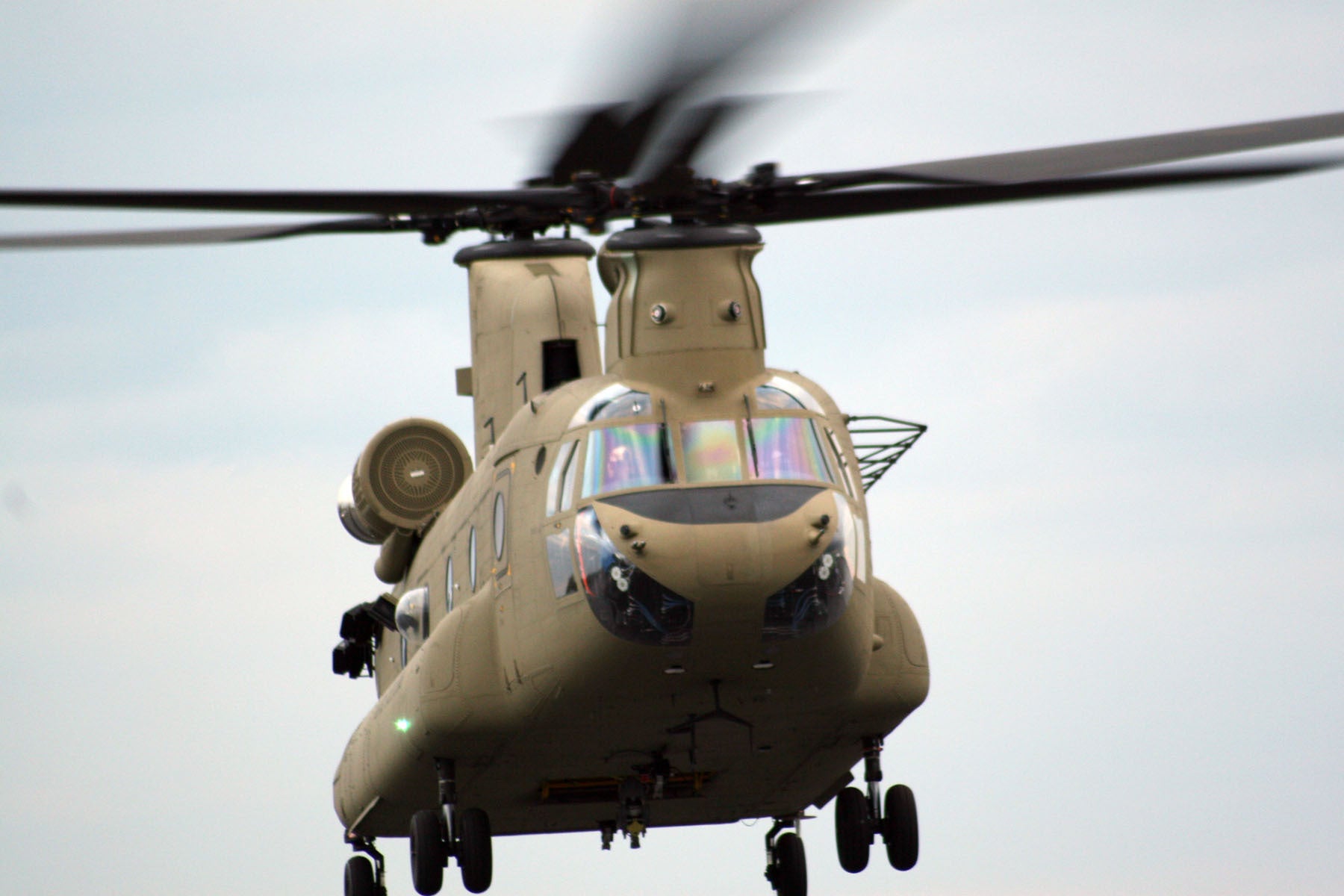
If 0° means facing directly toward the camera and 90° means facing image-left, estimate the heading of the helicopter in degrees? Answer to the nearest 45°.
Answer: approximately 0°
